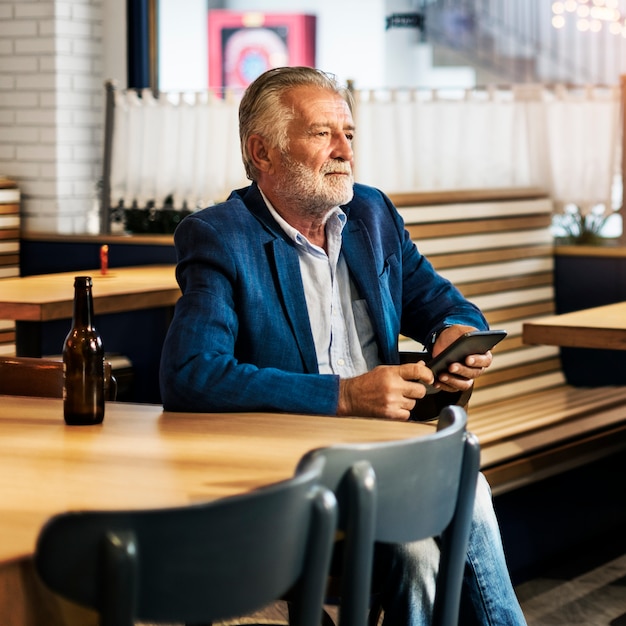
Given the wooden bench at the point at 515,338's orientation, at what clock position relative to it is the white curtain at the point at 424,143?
The white curtain is roughly at 7 o'clock from the wooden bench.

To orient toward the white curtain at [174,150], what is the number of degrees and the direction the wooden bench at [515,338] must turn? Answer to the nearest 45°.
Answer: approximately 180°

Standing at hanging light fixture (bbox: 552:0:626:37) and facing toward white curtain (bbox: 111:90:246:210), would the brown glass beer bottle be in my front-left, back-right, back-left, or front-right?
front-left

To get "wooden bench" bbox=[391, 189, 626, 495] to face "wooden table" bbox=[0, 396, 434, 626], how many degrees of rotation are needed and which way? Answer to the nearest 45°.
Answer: approximately 45° to its right

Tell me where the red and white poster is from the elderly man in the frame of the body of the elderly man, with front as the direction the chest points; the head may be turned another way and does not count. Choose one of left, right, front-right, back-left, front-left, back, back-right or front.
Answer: back-left

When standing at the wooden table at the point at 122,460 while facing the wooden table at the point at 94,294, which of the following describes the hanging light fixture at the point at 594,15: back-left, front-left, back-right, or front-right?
front-right

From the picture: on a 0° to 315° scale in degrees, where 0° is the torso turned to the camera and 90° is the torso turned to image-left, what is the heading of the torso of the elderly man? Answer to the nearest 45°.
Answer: approximately 315°
